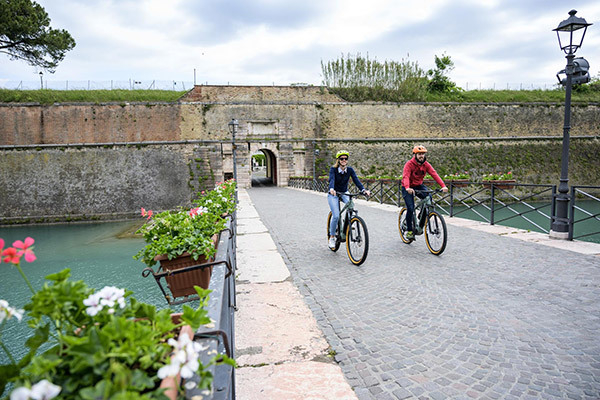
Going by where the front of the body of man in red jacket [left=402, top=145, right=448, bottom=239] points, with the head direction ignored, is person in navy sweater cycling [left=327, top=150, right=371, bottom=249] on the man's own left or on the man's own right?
on the man's own right

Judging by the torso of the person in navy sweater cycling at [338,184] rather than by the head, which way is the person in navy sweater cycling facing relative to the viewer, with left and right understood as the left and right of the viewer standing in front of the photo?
facing the viewer and to the right of the viewer

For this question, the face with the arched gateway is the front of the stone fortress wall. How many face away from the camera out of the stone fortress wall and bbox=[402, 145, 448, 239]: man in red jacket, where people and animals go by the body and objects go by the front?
0

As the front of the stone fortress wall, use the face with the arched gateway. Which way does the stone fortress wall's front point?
toward the camera

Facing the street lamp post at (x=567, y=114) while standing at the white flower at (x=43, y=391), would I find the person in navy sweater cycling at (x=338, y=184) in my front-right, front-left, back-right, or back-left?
front-left

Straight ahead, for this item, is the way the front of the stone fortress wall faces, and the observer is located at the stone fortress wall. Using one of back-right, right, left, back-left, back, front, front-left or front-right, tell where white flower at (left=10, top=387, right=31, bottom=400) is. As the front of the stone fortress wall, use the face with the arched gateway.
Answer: front

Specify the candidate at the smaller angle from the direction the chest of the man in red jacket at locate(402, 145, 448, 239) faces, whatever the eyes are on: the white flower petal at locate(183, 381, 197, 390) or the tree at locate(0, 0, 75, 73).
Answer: the white flower petal

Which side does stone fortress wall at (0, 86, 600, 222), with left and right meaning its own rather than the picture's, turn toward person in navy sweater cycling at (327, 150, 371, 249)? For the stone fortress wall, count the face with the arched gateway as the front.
front

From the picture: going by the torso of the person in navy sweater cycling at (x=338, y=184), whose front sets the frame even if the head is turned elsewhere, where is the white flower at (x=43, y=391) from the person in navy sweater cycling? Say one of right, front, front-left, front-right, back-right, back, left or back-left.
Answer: front-right

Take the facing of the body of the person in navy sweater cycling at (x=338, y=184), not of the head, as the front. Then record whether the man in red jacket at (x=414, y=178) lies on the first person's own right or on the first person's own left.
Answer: on the first person's own left

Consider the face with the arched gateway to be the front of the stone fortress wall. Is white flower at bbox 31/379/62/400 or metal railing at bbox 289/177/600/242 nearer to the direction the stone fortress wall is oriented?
the white flower

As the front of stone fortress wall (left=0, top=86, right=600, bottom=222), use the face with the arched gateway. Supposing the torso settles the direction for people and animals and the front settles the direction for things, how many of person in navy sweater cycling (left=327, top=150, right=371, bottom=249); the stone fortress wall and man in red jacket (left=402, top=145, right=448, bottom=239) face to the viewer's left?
0

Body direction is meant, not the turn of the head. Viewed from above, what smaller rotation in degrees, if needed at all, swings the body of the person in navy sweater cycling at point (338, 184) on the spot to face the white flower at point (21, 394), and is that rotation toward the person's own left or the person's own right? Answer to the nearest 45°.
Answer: approximately 45° to the person's own right

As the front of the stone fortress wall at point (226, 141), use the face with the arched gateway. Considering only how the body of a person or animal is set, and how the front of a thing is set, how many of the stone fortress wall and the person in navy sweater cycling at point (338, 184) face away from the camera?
0

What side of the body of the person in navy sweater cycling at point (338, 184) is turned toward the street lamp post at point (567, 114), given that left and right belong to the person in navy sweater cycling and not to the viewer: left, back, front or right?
left

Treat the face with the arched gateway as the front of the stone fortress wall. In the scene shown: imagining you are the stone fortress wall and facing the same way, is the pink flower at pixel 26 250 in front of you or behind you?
in front
